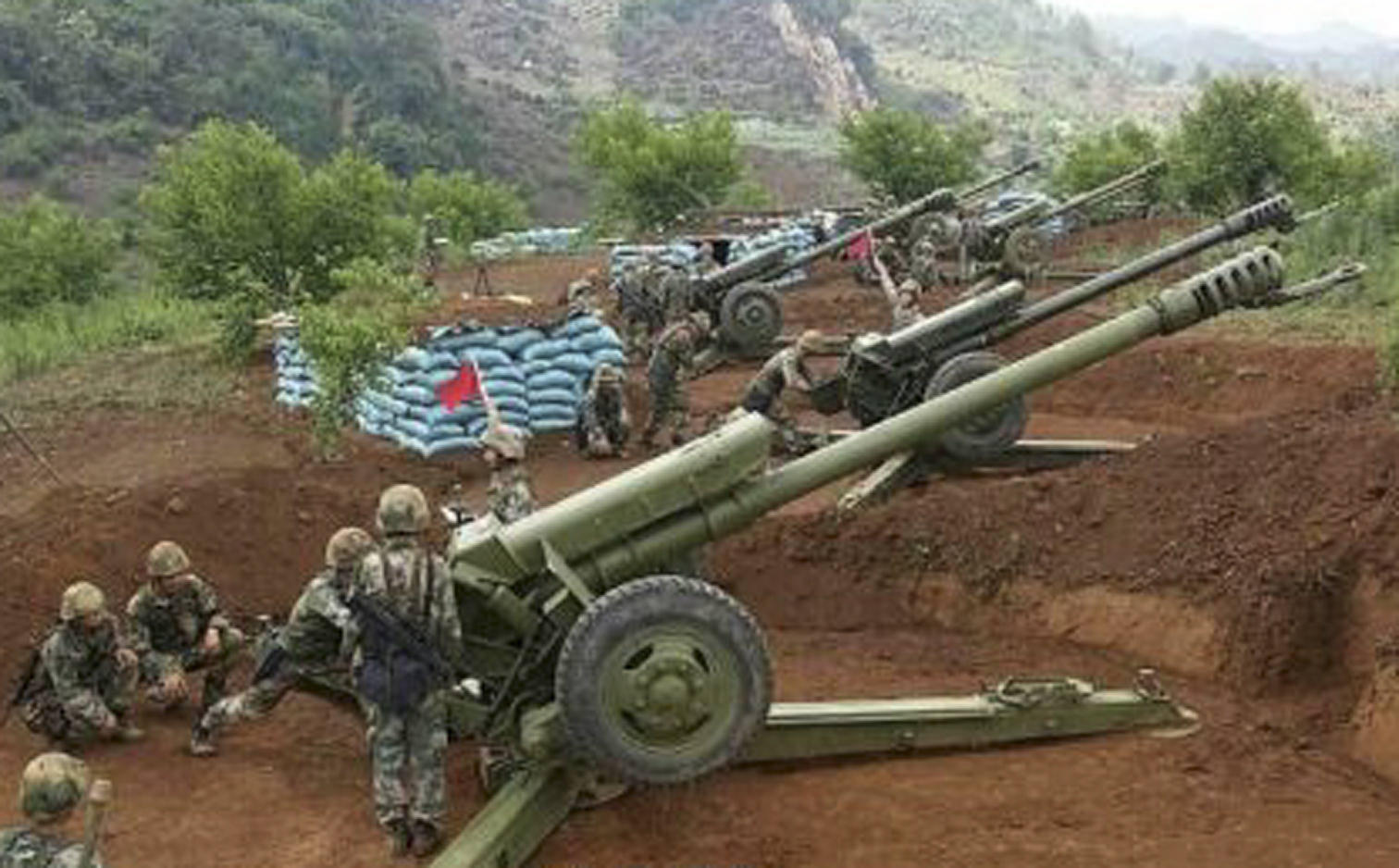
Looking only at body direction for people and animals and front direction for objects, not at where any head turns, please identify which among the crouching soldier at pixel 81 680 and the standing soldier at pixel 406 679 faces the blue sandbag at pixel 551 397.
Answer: the standing soldier

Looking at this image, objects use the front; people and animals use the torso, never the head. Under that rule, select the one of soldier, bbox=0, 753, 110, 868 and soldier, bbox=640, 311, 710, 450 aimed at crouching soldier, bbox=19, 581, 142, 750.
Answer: soldier, bbox=0, 753, 110, 868

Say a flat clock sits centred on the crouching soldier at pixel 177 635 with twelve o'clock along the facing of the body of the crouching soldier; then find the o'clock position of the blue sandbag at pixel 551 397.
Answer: The blue sandbag is roughly at 7 o'clock from the crouching soldier.

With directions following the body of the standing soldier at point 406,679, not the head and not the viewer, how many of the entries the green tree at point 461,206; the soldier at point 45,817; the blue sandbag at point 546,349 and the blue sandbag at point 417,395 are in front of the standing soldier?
3

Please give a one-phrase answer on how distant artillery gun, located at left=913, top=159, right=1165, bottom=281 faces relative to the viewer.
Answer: facing to the right of the viewer

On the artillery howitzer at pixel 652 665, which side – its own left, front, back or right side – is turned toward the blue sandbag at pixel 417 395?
left

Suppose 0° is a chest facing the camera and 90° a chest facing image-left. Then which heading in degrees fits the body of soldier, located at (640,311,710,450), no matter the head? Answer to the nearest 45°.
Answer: approximately 270°

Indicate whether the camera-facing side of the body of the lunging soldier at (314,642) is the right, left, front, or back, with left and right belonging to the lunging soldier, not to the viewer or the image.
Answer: right

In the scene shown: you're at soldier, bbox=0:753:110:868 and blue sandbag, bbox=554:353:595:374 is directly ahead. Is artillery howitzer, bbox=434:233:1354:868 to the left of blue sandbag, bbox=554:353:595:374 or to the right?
right
